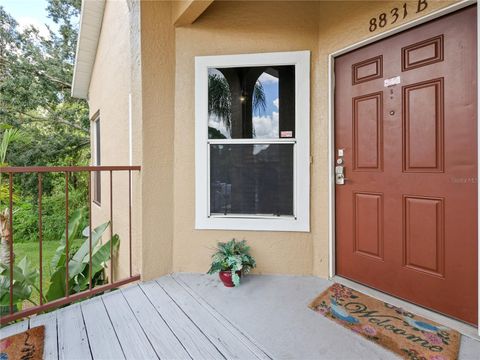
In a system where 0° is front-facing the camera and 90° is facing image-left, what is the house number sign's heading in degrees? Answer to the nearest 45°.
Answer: approximately 45°

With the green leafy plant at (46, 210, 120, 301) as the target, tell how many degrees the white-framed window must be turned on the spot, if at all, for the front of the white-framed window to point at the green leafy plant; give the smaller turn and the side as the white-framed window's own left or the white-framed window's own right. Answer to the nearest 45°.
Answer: approximately 90° to the white-framed window's own right

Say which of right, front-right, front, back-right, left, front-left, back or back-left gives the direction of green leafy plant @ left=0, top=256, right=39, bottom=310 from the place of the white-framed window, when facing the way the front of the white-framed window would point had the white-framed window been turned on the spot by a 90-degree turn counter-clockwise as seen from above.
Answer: back

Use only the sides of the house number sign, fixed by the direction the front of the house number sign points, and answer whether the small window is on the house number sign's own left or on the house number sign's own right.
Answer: on the house number sign's own right

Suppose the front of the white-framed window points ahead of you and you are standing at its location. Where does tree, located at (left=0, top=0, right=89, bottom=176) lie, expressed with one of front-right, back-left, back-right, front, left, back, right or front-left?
back-right

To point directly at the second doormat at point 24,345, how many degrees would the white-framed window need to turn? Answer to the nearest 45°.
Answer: approximately 45° to its right

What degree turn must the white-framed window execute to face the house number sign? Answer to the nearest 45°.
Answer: approximately 45° to its left

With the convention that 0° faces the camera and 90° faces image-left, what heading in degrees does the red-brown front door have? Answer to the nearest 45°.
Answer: approximately 45°

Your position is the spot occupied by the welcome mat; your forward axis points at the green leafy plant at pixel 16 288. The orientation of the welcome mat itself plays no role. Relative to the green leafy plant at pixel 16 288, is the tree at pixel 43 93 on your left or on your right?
right

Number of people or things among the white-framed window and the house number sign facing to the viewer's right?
0
